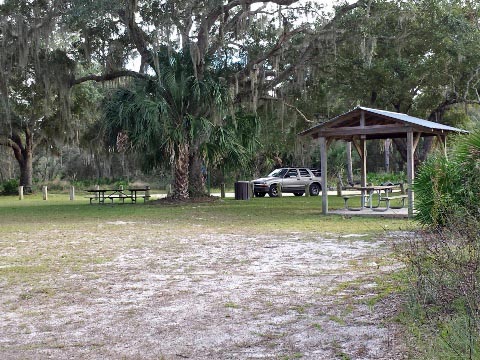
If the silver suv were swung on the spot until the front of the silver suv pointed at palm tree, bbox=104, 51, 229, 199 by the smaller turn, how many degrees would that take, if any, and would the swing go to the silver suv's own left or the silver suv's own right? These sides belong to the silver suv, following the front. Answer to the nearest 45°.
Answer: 0° — it already faces it

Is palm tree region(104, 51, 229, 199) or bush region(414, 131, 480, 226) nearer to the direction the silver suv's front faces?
the palm tree

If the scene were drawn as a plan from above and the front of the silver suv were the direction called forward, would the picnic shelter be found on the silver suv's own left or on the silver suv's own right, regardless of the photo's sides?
on the silver suv's own left

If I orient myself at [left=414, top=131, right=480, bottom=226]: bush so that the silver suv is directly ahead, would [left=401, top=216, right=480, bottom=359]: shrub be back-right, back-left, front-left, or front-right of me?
back-left

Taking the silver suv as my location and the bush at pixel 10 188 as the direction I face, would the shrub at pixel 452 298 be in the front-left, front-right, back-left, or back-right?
back-left

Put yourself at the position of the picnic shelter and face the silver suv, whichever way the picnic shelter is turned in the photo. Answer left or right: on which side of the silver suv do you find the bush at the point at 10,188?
left

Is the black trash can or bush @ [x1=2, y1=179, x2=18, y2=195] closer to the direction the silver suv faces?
the black trash can

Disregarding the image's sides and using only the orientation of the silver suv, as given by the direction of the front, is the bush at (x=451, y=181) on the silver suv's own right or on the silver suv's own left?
on the silver suv's own left

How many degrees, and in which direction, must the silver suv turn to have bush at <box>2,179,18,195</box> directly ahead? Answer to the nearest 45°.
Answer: approximately 45° to its right

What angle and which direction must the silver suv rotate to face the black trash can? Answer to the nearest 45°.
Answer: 0° — it already faces it
